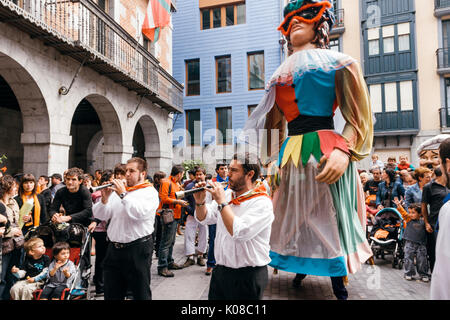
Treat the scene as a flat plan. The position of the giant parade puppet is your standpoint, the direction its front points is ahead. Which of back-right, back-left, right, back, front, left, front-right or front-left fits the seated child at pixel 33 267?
front-right

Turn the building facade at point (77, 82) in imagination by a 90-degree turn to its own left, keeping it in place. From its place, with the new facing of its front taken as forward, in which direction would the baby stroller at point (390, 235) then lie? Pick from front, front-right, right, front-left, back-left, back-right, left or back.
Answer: right

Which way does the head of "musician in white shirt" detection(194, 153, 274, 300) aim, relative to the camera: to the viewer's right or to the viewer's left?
to the viewer's left

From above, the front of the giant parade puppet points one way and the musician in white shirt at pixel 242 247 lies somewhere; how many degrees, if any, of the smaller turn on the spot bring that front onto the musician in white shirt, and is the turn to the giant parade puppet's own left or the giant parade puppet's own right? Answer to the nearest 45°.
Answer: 0° — it already faces them

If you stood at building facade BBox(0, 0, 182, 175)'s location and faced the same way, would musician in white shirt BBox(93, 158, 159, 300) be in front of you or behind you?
in front

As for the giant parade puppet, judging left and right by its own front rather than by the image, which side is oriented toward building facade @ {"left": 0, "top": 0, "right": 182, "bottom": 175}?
right

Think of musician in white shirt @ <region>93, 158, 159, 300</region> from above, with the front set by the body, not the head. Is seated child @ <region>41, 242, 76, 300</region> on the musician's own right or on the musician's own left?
on the musician's own right

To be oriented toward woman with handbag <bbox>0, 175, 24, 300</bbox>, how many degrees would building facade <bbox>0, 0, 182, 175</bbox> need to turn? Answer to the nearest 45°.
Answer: approximately 45° to its right

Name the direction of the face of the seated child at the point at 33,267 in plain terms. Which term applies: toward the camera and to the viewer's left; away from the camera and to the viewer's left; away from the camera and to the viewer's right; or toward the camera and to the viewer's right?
toward the camera and to the viewer's right

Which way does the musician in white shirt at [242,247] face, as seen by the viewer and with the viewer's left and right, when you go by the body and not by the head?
facing the viewer and to the left of the viewer

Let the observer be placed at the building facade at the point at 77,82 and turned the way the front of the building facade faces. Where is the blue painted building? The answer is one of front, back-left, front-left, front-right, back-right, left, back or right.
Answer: left

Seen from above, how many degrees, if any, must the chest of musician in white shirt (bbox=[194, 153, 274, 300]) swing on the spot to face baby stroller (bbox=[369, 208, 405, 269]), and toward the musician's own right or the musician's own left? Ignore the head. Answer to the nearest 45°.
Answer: approximately 180°

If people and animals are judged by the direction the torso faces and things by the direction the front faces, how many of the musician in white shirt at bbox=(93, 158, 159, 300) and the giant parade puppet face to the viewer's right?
0

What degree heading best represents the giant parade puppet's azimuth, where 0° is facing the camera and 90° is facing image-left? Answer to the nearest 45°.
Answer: approximately 45°

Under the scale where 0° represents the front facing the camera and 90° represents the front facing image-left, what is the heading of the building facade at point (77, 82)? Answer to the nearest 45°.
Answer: approximately 315°

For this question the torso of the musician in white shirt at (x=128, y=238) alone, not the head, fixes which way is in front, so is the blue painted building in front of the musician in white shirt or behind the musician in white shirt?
behind

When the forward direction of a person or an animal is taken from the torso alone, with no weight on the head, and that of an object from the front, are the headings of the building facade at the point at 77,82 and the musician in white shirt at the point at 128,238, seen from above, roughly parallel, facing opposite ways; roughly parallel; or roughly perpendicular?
roughly perpendicular
